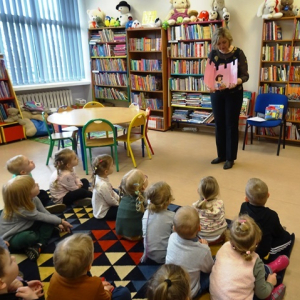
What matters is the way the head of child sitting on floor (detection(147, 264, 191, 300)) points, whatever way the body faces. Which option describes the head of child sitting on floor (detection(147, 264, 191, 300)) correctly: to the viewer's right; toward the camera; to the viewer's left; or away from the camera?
away from the camera

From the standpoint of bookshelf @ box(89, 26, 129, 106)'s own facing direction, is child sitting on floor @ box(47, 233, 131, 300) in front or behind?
in front

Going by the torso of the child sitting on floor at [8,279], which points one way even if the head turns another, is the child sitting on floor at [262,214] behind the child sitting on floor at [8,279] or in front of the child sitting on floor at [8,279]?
in front

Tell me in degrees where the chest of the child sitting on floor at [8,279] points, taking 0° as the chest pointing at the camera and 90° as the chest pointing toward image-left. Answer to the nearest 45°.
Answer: approximately 270°

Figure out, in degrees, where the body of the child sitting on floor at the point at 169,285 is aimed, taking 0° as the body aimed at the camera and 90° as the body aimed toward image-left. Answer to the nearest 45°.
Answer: approximately 180°

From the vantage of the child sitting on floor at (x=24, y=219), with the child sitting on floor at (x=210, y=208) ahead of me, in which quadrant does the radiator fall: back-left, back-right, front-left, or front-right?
back-left

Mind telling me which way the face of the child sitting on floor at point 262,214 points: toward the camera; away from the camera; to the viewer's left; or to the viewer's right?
away from the camera

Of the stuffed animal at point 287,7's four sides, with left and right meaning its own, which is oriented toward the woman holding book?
front

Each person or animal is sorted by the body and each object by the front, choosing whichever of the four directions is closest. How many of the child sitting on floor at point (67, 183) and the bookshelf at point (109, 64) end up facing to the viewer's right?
1

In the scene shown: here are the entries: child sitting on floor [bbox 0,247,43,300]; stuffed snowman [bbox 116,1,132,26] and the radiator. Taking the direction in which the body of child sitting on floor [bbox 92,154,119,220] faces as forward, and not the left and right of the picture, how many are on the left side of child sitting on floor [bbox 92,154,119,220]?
2

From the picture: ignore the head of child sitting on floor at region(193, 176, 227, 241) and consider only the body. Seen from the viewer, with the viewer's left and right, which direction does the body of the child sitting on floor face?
facing away from the viewer

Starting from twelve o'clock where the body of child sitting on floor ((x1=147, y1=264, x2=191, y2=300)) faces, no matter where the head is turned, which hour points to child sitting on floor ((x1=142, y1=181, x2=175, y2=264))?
child sitting on floor ((x1=142, y1=181, x2=175, y2=264)) is roughly at 12 o'clock from child sitting on floor ((x1=147, y1=264, x2=191, y2=300)).

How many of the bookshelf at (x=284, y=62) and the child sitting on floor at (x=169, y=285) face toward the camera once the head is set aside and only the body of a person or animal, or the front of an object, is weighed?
1

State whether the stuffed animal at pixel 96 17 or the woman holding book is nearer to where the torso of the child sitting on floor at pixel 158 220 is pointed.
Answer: the woman holding book

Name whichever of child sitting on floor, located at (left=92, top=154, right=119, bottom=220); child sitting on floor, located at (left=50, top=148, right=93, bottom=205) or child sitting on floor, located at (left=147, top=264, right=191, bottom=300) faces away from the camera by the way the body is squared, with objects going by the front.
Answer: child sitting on floor, located at (left=147, top=264, right=191, bottom=300)
